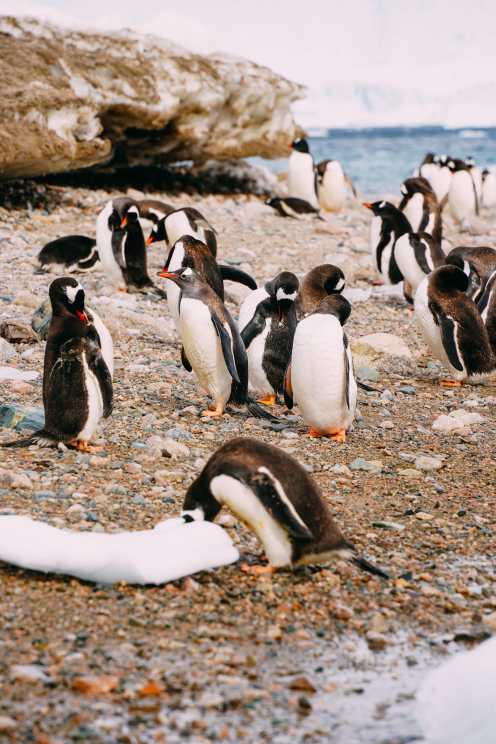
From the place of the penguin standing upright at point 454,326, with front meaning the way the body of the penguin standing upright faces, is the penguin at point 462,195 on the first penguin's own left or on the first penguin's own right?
on the first penguin's own right

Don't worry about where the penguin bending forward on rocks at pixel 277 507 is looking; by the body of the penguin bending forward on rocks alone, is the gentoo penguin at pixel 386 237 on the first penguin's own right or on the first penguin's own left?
on the first penguin's own right

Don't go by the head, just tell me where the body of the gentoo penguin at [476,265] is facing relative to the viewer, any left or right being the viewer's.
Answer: facing to the left of the viewer

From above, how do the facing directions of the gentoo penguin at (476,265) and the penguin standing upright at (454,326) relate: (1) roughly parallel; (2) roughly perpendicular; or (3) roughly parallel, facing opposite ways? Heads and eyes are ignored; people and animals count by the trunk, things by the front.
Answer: roughly parallel

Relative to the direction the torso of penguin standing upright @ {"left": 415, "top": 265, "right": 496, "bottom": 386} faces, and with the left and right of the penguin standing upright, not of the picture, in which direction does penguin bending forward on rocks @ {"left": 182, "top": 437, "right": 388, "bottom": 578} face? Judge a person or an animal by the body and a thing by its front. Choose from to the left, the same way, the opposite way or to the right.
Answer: the same way

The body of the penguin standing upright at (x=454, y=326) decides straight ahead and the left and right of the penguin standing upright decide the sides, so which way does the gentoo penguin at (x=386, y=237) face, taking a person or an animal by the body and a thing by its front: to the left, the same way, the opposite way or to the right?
the same way

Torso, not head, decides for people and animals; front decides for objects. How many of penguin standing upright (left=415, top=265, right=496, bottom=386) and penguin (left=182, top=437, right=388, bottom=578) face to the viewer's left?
2

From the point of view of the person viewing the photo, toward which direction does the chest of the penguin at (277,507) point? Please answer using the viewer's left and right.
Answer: facing to the left of the viewer

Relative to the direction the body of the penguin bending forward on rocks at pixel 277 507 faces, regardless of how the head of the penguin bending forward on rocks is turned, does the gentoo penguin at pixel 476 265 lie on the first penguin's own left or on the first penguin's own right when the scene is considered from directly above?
on the first penguin's own right

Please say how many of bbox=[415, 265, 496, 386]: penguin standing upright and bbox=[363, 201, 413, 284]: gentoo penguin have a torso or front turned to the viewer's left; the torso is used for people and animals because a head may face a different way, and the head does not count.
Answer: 2

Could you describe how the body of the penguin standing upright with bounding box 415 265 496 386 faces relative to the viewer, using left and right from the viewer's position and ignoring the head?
facing to the left of the viewer

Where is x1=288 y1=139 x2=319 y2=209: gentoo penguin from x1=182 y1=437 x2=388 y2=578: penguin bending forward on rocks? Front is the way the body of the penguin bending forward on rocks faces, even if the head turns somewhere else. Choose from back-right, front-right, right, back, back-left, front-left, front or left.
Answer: right

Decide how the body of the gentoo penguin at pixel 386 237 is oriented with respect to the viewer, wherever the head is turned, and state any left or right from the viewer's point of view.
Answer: facing to the left of the viewer

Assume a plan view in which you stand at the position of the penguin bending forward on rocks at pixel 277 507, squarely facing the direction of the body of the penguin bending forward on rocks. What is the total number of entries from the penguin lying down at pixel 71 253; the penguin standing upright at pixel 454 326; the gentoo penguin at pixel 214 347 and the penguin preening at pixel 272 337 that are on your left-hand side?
0
